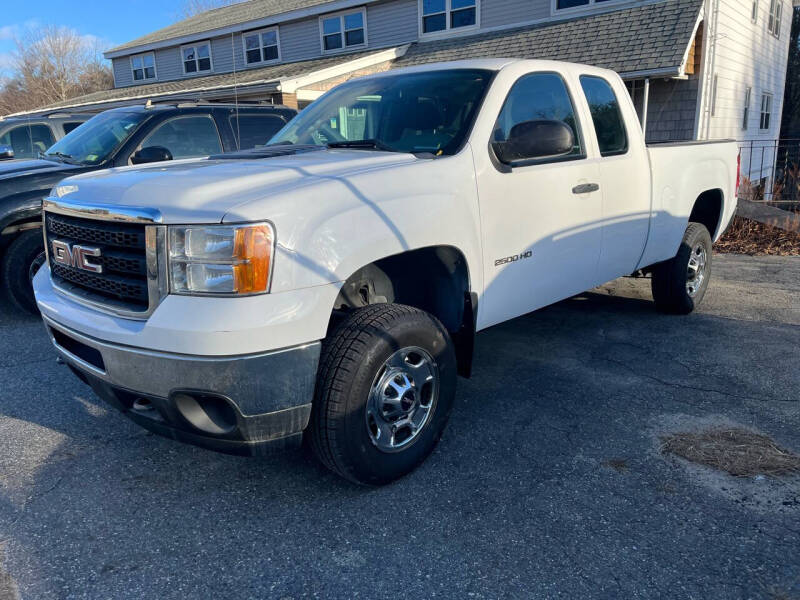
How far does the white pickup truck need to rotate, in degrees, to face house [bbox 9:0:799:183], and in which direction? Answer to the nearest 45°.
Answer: approximately 135° to its right

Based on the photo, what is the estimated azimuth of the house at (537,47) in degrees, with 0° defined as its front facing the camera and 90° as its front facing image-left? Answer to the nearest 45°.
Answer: approximately 45°

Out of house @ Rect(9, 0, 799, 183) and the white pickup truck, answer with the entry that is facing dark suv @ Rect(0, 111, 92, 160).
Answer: the house

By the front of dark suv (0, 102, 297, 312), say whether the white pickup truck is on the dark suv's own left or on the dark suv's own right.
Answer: on the dark suv's own left

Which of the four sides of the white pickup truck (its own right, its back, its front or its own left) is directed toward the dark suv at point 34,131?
right

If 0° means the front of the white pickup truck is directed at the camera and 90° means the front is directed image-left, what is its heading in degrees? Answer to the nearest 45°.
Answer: approximately 45°

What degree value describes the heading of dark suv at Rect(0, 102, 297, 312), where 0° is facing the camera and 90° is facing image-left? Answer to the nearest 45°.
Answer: approximately 45°

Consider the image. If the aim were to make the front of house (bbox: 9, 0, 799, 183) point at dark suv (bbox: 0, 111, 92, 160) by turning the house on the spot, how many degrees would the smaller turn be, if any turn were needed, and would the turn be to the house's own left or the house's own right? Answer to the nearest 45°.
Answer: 0° — it already faces it
